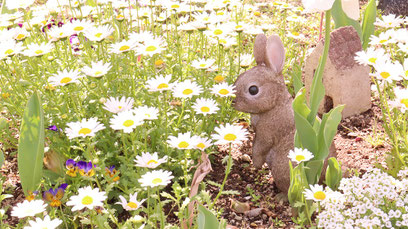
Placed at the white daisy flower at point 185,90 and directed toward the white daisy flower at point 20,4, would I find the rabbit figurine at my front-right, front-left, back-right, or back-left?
back-right

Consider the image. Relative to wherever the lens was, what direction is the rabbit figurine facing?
facing to the left of the viewer

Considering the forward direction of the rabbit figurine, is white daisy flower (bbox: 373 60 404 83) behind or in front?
behind

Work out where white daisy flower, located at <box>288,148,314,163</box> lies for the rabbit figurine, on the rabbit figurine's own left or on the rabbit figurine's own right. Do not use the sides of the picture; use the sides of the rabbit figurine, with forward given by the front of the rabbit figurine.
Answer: on the rabbit figurine's own left

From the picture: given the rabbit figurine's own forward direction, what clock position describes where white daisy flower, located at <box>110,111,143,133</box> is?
The white daisy flower is roughly at 1 o'clock from the rabbit figurine.
